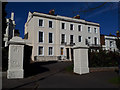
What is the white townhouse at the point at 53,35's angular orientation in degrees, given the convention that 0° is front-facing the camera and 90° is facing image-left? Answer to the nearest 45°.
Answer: approximately 315°

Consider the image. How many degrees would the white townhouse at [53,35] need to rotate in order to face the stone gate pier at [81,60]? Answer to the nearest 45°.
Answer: approximately 45° to its right
